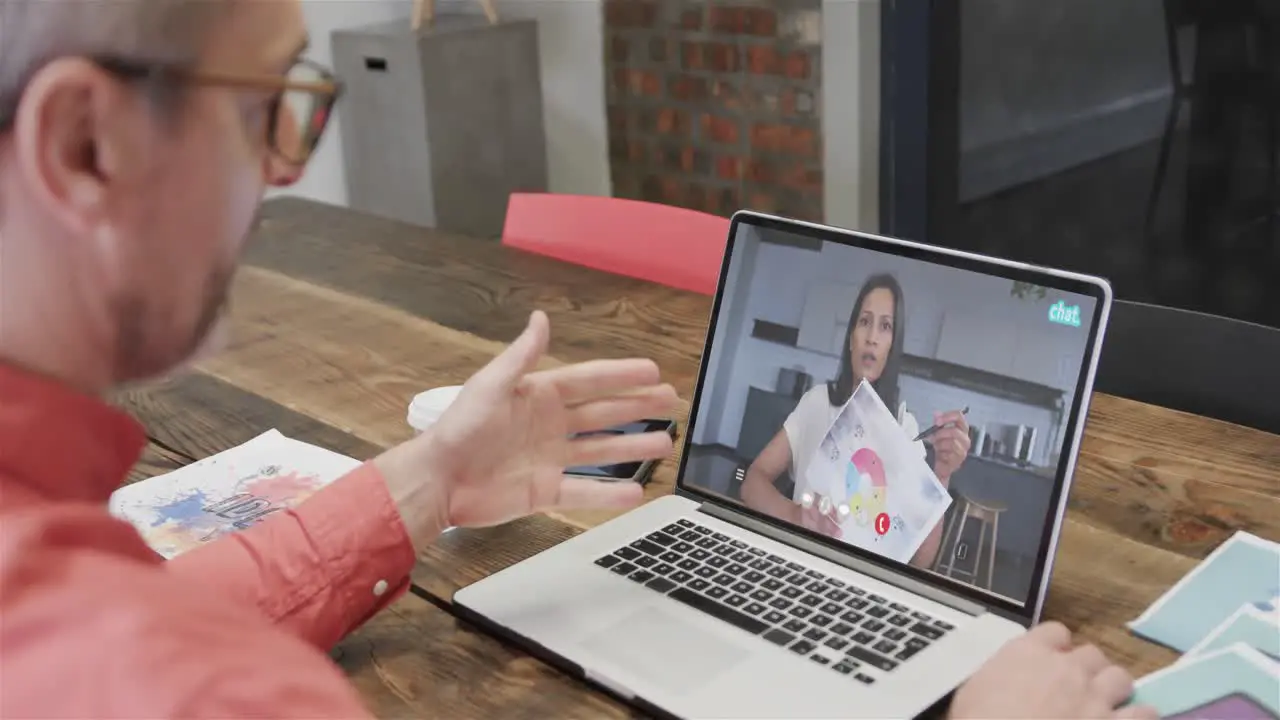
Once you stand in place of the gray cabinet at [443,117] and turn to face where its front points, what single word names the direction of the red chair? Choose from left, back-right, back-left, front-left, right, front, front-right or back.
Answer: front-left

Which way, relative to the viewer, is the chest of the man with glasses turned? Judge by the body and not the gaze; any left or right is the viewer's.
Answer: facing away from the viewer and to the right of the viewer

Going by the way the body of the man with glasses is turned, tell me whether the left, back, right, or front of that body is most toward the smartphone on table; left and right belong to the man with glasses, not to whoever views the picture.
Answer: front

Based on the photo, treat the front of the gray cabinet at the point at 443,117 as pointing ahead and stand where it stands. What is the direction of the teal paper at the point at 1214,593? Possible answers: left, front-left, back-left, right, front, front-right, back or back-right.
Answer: front-left

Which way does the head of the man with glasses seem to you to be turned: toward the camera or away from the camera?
away from the camera

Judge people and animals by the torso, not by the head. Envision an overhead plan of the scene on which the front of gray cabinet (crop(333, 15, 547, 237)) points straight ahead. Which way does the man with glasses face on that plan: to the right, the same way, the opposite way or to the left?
the opposite way

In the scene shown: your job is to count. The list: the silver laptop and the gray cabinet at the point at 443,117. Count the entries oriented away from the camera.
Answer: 0

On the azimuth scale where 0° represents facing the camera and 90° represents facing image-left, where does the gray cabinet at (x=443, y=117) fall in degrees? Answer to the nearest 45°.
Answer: approximately 45°
